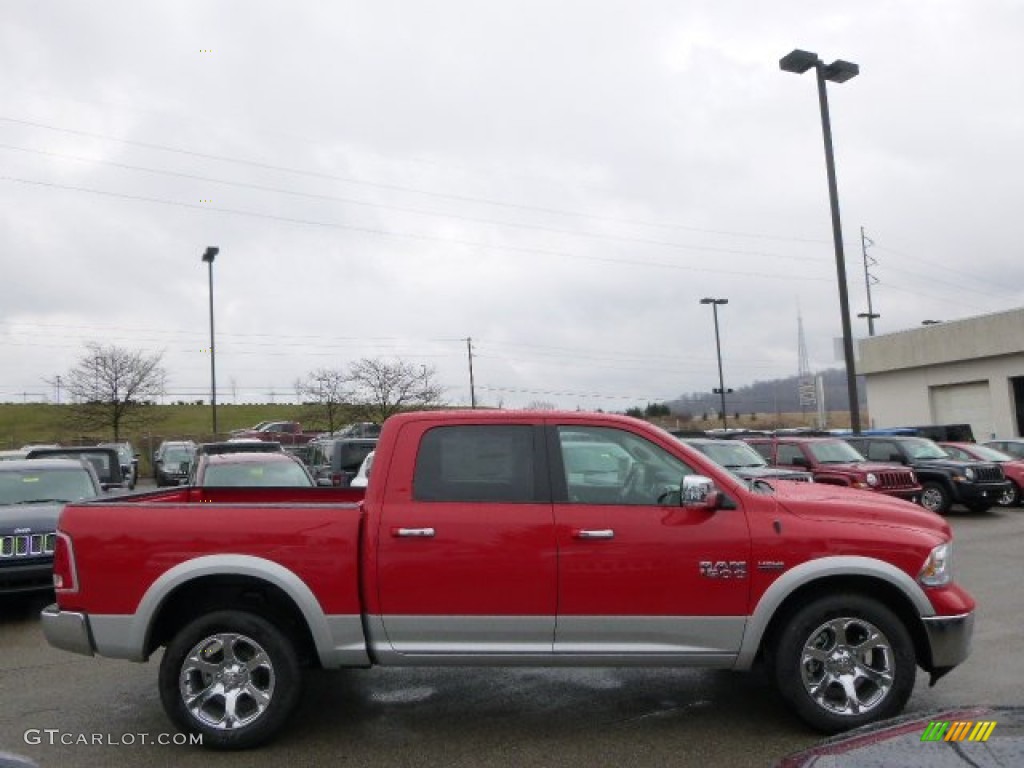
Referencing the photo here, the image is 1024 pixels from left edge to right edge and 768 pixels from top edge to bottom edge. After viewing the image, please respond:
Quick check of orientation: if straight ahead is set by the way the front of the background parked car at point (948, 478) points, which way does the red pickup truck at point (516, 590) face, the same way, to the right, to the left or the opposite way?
to the left

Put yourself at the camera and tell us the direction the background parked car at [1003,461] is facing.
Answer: facing the viewer and to the right of the viewer

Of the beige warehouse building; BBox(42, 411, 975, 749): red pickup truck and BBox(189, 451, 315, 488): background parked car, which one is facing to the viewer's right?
the red pickup truck

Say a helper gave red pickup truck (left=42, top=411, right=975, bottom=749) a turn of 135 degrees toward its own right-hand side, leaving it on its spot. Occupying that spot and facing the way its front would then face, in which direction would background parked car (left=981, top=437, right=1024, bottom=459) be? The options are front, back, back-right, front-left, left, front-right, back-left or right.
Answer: back

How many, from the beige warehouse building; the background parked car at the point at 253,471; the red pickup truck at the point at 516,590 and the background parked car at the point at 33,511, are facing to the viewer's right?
1

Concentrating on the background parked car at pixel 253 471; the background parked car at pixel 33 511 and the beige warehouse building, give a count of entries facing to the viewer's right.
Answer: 0

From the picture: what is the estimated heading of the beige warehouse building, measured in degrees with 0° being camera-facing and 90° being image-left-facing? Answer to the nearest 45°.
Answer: approximately 45°
